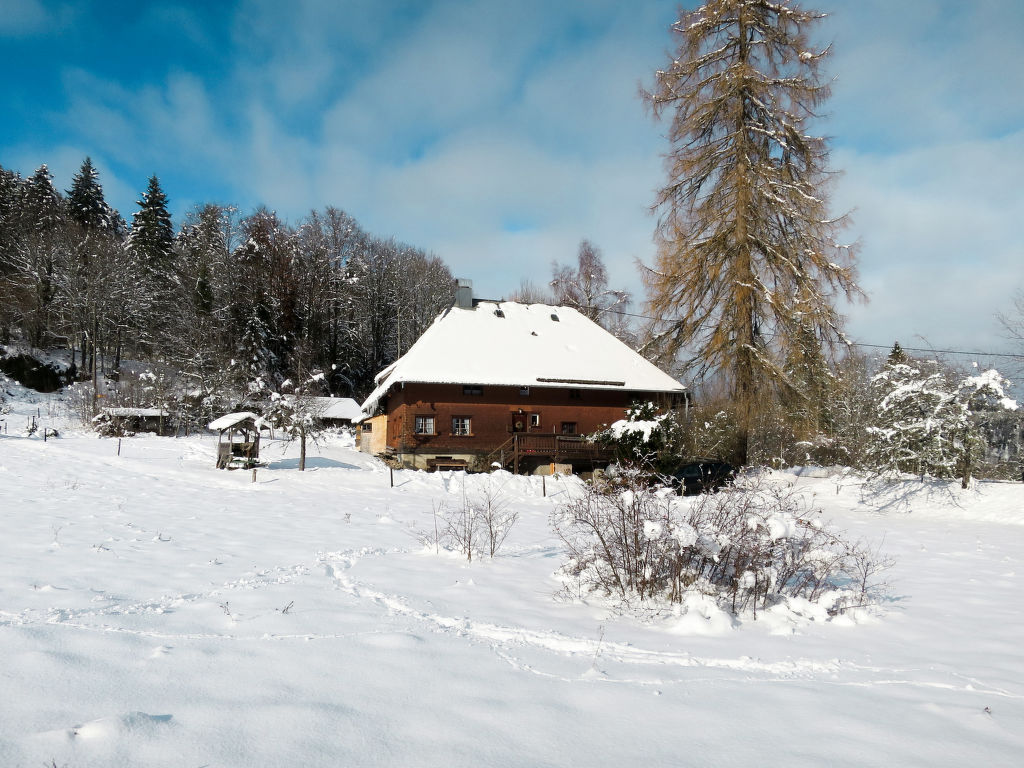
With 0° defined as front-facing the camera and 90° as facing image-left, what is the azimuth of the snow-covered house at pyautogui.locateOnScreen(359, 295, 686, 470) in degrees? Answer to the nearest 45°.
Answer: approximately 0°

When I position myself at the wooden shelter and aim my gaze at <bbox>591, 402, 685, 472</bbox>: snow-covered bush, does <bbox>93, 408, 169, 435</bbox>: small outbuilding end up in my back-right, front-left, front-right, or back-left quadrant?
back-left

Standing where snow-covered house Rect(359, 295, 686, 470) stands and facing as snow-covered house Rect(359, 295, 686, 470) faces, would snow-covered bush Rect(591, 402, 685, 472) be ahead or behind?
ahead

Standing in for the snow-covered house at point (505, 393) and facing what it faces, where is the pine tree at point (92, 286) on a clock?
The pine tree is roughly at 4 o'clock from the snow-covered house.

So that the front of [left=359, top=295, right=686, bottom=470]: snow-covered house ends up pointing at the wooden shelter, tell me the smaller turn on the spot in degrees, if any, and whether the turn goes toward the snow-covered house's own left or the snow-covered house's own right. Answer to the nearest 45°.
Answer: approximately 45° to the snow-covered house's own right

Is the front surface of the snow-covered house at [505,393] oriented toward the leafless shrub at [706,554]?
yes

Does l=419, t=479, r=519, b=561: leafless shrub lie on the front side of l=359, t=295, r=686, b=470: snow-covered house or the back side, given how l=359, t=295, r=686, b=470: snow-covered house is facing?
on the front side

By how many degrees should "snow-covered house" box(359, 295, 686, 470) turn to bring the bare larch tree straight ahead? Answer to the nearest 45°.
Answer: approximately 45° to its left

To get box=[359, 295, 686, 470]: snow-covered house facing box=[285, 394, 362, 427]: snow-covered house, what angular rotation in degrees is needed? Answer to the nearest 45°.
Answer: approximately 135° to its right
